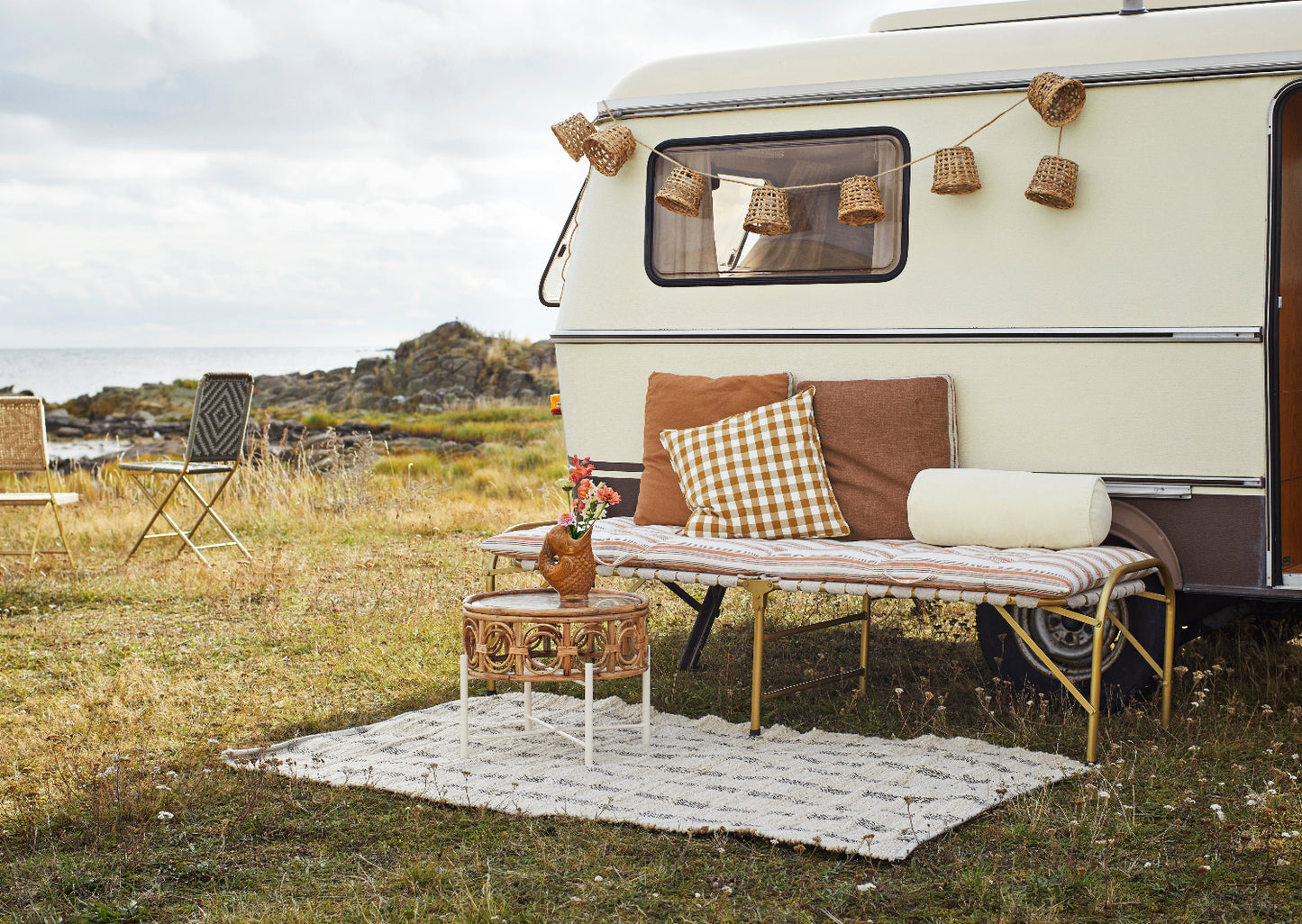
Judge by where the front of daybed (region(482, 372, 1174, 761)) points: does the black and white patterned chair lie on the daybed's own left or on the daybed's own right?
on the daybed's own right

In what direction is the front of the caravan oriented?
to the viewer's right

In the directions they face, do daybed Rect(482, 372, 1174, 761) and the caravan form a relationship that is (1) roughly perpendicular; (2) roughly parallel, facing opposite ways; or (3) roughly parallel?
roughly perpendicular

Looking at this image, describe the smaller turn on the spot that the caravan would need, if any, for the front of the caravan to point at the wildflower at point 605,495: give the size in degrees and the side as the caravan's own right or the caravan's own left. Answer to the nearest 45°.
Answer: approximately 135° to the caravan's own right
